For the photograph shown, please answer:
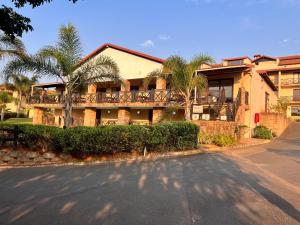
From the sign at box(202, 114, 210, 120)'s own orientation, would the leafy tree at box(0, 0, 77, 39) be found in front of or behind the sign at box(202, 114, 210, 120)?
in front

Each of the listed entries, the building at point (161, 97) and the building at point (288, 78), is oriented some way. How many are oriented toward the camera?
2

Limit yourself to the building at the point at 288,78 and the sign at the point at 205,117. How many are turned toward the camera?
2

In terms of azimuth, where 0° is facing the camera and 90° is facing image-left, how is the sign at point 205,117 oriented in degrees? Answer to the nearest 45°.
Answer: approximately 0°

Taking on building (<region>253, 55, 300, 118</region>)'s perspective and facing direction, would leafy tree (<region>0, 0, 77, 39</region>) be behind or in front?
in front

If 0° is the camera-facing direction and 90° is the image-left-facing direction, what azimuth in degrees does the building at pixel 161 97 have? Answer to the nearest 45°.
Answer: approximately 0°

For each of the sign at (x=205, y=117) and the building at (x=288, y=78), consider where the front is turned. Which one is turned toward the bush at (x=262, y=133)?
the building

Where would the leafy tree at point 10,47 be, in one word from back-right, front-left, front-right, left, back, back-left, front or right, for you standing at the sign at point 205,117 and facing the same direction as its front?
front-right

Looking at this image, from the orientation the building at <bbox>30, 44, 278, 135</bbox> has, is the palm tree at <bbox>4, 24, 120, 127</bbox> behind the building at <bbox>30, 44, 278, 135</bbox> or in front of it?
in front
